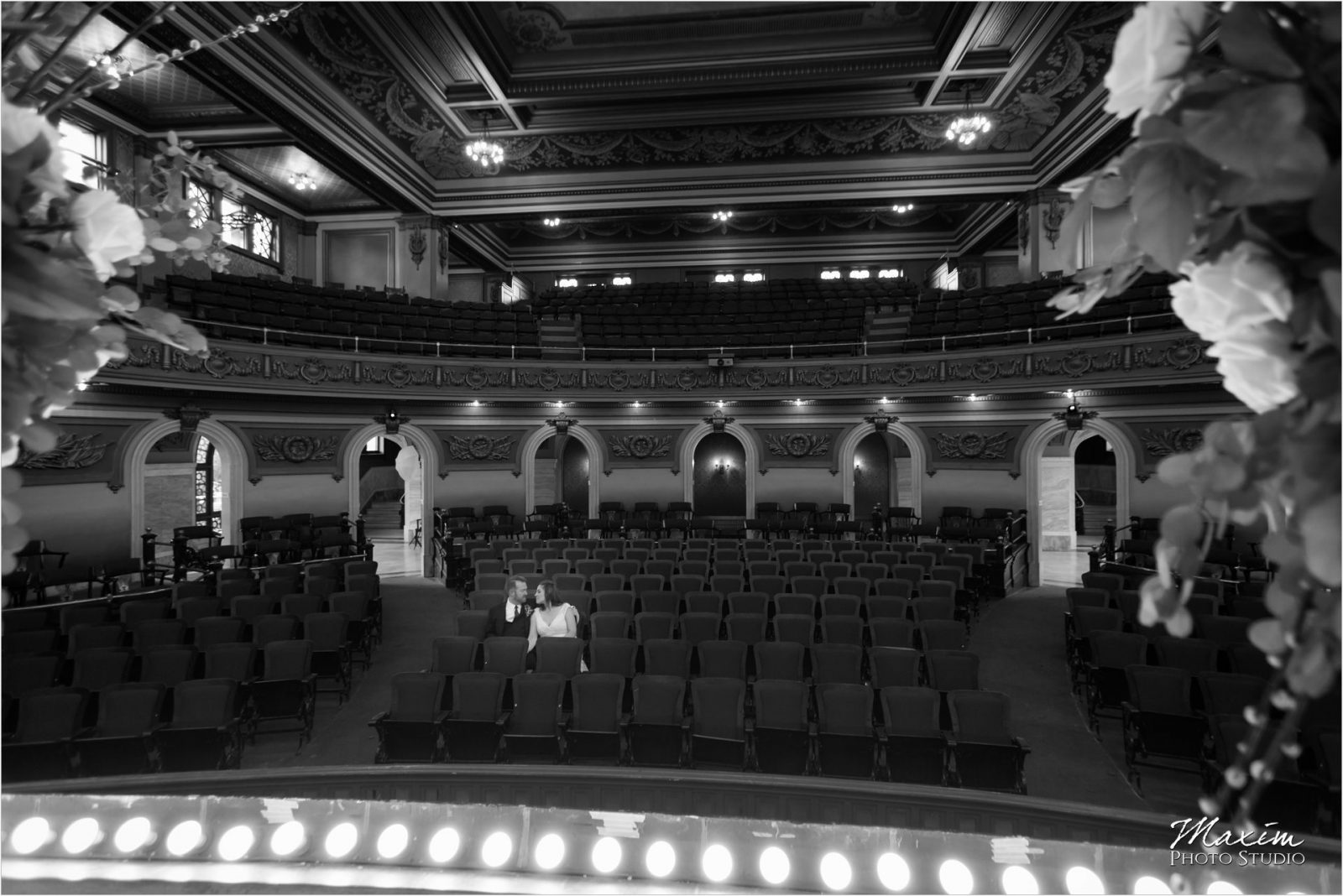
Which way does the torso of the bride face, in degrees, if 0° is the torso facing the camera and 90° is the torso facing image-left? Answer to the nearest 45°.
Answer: approximately 45°

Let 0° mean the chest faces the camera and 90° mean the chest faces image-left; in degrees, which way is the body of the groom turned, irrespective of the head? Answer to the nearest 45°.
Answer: approximately 315°

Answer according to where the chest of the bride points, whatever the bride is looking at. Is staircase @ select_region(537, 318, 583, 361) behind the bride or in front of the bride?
behind

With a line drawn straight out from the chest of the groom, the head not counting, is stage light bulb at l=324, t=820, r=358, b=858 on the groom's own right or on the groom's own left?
on the groom's own right

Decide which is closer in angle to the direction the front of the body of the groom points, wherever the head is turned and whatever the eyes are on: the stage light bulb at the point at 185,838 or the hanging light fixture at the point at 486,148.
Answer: the stage light bulb

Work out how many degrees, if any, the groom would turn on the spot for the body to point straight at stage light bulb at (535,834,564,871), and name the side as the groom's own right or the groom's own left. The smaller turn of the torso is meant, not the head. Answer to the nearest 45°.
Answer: approximately 45° to the groom's own right

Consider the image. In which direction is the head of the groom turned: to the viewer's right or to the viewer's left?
to the viewer's right

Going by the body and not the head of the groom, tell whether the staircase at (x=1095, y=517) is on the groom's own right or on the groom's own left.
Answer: on the groom's own left
